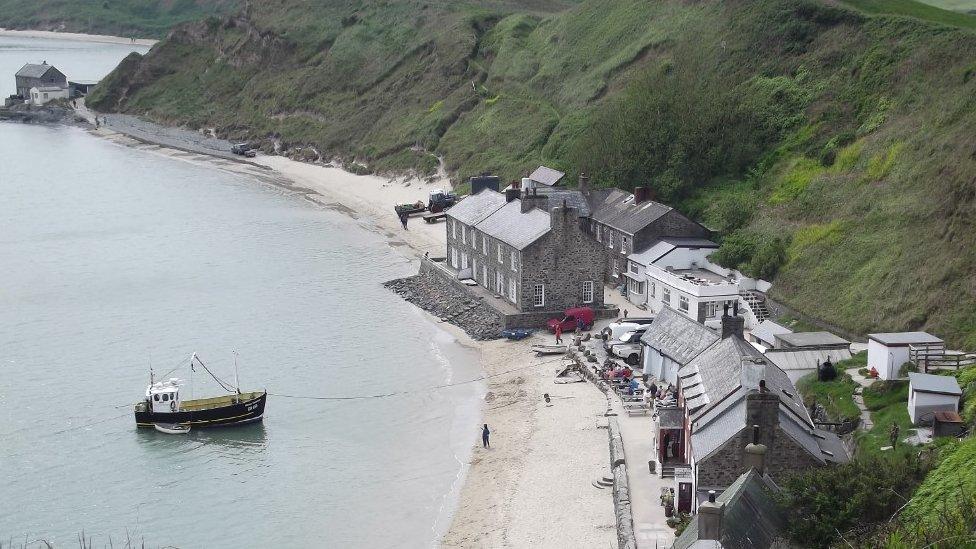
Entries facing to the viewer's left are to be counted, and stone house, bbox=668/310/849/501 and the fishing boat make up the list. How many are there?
1

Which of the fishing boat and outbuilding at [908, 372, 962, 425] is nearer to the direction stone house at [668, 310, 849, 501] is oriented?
the fishing boat

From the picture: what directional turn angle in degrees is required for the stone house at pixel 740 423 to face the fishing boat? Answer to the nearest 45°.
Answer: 0° — it already faces it

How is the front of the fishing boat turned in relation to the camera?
facing to the right of the viewer

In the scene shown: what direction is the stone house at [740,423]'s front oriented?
to the viewer's left

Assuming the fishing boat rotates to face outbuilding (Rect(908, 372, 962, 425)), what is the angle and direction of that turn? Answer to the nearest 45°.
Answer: approximately 45° to its right

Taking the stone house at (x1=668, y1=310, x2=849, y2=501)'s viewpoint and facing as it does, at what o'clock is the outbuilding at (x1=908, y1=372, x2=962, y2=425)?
The outbuilding is roughly at 5 o'clock from the stone house.

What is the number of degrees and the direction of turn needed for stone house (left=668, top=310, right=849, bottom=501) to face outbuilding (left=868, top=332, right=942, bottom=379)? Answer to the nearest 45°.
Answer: approximately 135° to its right

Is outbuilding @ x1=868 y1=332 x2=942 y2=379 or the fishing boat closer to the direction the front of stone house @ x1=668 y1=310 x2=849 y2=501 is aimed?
the fishing boat

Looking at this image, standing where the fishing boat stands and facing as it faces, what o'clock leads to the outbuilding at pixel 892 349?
The outbuilding is roughly at 1 o'clock from the fishing boat.
